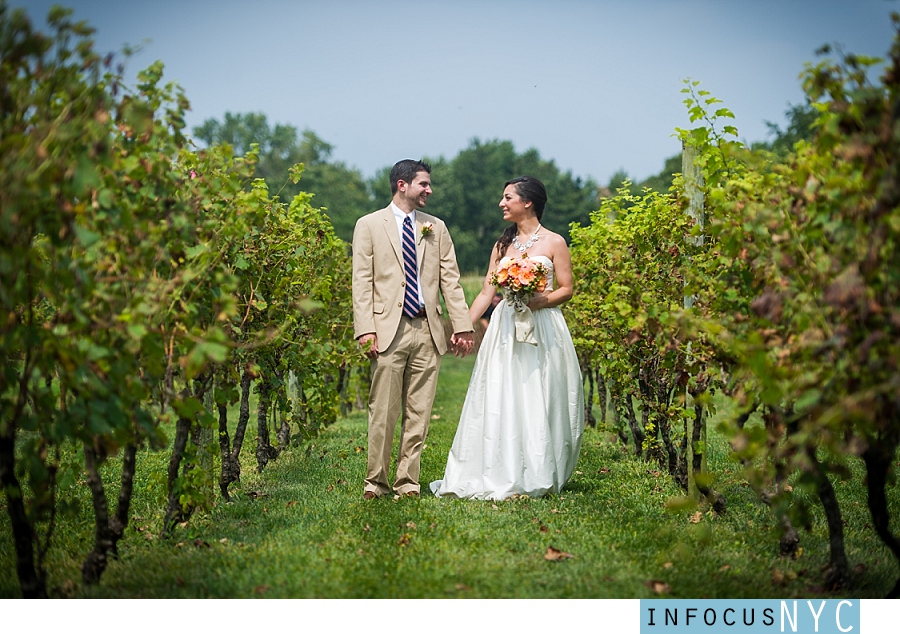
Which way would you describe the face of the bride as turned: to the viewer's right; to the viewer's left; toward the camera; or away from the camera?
to the viewer's left

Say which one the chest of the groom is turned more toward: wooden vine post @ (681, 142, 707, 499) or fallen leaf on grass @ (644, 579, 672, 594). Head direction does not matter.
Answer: the fallen leaf on grass

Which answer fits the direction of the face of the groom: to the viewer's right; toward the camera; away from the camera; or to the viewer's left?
to the viewer's right

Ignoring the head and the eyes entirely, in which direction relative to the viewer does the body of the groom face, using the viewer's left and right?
facing the viewer

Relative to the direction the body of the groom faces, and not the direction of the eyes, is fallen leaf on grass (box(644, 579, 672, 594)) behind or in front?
in front

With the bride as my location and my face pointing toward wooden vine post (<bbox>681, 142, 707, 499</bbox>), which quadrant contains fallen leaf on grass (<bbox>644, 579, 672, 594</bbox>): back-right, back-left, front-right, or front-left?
front-right

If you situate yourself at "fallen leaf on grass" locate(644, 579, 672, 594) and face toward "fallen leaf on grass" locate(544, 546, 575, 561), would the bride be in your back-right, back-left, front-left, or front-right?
front-right

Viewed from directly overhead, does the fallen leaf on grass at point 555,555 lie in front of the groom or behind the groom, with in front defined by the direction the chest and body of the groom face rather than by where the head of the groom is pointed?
in front

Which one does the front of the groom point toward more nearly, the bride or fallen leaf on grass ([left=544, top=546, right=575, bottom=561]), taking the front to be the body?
the fallen leaf on grass

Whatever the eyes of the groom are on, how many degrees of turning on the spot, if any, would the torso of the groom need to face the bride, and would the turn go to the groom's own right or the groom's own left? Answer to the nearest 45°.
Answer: approximately 90° to the groom's own left

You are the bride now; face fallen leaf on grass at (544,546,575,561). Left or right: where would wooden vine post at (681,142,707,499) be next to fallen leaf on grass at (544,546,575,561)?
left

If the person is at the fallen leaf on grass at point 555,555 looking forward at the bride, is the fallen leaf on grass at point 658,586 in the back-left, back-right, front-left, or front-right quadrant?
back-right
